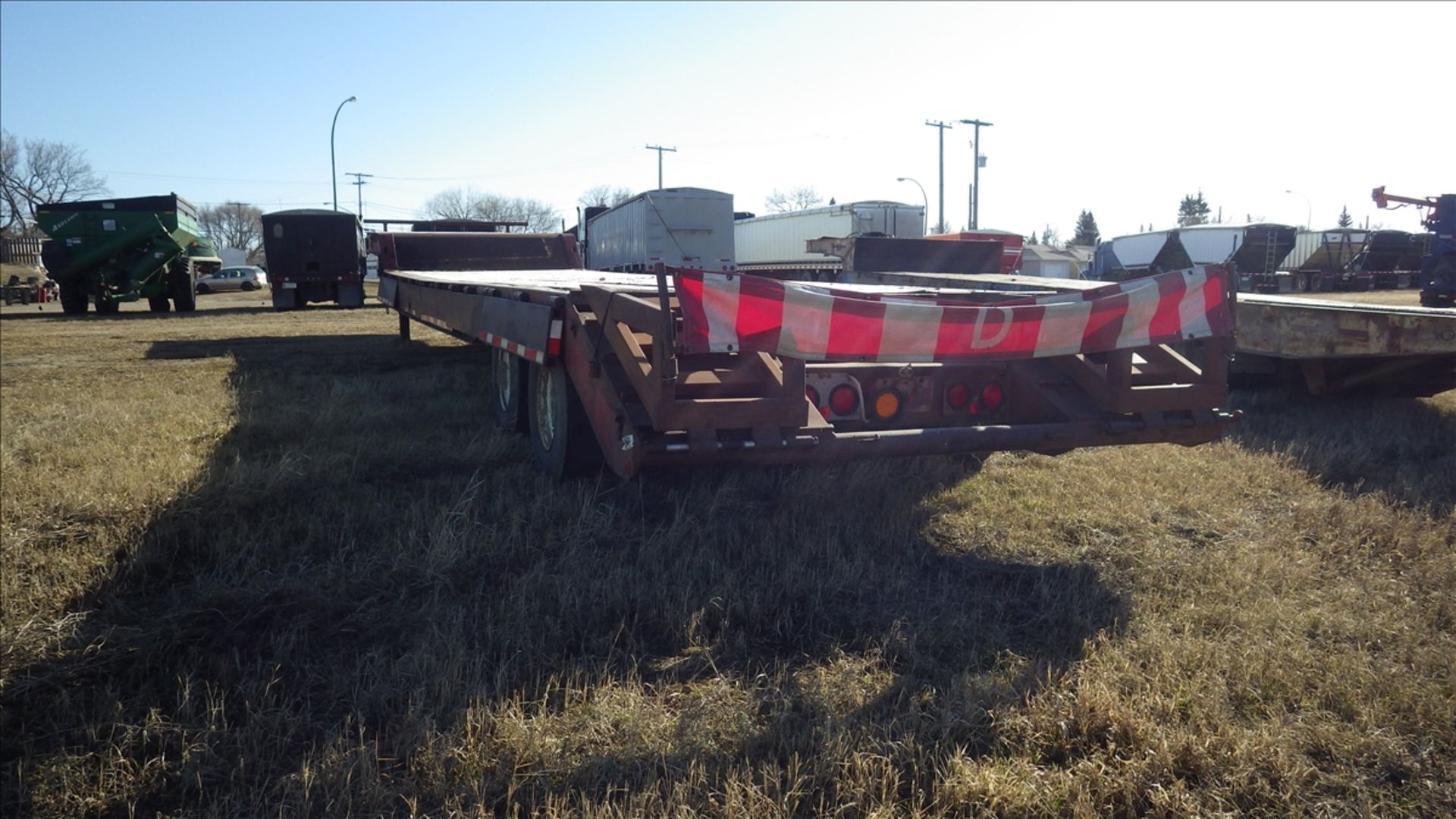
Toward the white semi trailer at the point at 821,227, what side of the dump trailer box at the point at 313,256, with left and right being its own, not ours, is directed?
right

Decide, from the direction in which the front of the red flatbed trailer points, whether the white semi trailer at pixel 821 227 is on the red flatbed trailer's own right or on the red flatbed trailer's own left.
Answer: on the red flatbed trailer's own right

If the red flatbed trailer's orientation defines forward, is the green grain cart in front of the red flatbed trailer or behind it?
in front

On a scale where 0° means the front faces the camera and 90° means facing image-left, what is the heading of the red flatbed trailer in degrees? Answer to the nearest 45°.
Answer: approximately 135°

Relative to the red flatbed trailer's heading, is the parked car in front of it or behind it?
in front

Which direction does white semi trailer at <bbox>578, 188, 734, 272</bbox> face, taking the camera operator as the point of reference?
facing away from the viewer and to the left of the viewer

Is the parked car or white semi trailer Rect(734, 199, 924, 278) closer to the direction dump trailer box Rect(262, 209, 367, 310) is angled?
the parked car

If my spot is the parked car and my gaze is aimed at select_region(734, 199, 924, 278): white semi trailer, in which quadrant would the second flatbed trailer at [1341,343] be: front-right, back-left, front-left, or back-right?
front-right

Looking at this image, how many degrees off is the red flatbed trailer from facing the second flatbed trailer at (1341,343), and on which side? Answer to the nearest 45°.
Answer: approximately 90° to its right

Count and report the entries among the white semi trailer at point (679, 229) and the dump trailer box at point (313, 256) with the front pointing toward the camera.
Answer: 0

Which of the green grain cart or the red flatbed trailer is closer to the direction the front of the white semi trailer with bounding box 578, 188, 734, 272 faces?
the green grain cart

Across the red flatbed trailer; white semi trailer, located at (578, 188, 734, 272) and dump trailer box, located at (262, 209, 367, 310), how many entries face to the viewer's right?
0

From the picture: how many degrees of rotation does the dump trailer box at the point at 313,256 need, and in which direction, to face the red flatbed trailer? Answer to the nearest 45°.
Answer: approximately 180°

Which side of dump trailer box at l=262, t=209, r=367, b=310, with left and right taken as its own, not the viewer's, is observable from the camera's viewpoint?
back

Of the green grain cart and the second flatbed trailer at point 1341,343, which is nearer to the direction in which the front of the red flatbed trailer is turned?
the green grain cart

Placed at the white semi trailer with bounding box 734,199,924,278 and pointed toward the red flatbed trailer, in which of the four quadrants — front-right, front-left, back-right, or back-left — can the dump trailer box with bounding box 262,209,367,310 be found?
front-right
